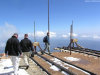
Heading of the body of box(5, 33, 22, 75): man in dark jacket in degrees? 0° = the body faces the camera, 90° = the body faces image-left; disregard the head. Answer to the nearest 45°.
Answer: approximately 225°
